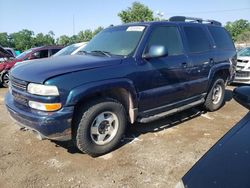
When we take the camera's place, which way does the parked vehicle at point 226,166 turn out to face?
facing the viewer and to the left of the viewer

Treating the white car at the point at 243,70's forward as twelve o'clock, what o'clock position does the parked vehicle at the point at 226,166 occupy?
The parked vehicle is roughly at 12 o'clock from the white car.

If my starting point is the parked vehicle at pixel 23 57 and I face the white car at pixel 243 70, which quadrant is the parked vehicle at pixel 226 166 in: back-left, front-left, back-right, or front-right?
front-right

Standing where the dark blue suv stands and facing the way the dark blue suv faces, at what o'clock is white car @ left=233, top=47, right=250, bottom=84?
The white car is roughly at 6 o'clock from the dark blue suv.

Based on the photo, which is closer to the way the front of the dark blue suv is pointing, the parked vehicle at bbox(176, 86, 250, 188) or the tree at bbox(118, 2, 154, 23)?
the parked vehicle

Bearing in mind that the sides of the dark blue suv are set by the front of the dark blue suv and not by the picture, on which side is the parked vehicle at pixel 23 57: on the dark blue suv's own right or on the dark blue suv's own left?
on the dark blue suv's own right

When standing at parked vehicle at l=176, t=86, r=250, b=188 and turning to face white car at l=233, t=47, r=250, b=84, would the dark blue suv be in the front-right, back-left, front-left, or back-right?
front-left

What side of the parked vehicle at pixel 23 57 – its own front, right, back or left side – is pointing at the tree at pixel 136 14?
back

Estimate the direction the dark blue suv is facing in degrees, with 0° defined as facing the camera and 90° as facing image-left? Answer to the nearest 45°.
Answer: approximately 45°

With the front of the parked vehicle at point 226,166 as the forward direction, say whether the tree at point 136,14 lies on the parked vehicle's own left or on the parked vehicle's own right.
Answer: on the parked vehicle's own right

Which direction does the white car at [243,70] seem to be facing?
toward the camera

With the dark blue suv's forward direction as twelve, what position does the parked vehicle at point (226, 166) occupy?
The parked vehicle is roughly at 10 o'clock from the dark blue suv.

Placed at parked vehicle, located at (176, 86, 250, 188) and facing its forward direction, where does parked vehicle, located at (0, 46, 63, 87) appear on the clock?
parked vehicle, located at (0, 46, 63, 87) is roughly at 3 o'clock from parked vehicle, located at (176, 86, 250, 188).
